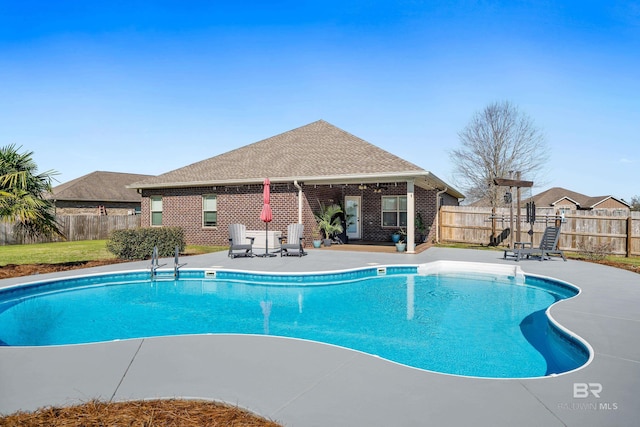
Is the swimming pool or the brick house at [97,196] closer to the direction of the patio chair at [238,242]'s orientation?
the swimming pool

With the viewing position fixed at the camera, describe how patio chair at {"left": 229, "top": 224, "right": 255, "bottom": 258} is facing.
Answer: facing the viewer and to the right of the viewer

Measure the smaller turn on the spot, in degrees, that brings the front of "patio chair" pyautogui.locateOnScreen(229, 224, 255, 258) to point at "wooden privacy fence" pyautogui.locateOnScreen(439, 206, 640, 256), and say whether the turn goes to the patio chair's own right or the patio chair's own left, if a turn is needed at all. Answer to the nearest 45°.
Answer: approximately 45° to the patio chair's own left

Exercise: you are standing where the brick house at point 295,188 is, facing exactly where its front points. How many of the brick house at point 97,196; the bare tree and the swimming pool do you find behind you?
1

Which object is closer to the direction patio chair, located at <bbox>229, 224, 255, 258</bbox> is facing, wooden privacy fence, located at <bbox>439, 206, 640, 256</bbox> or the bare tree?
the wooden privacy fence

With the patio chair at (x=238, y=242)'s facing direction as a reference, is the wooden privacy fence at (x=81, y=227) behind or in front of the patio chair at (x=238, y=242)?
behind
